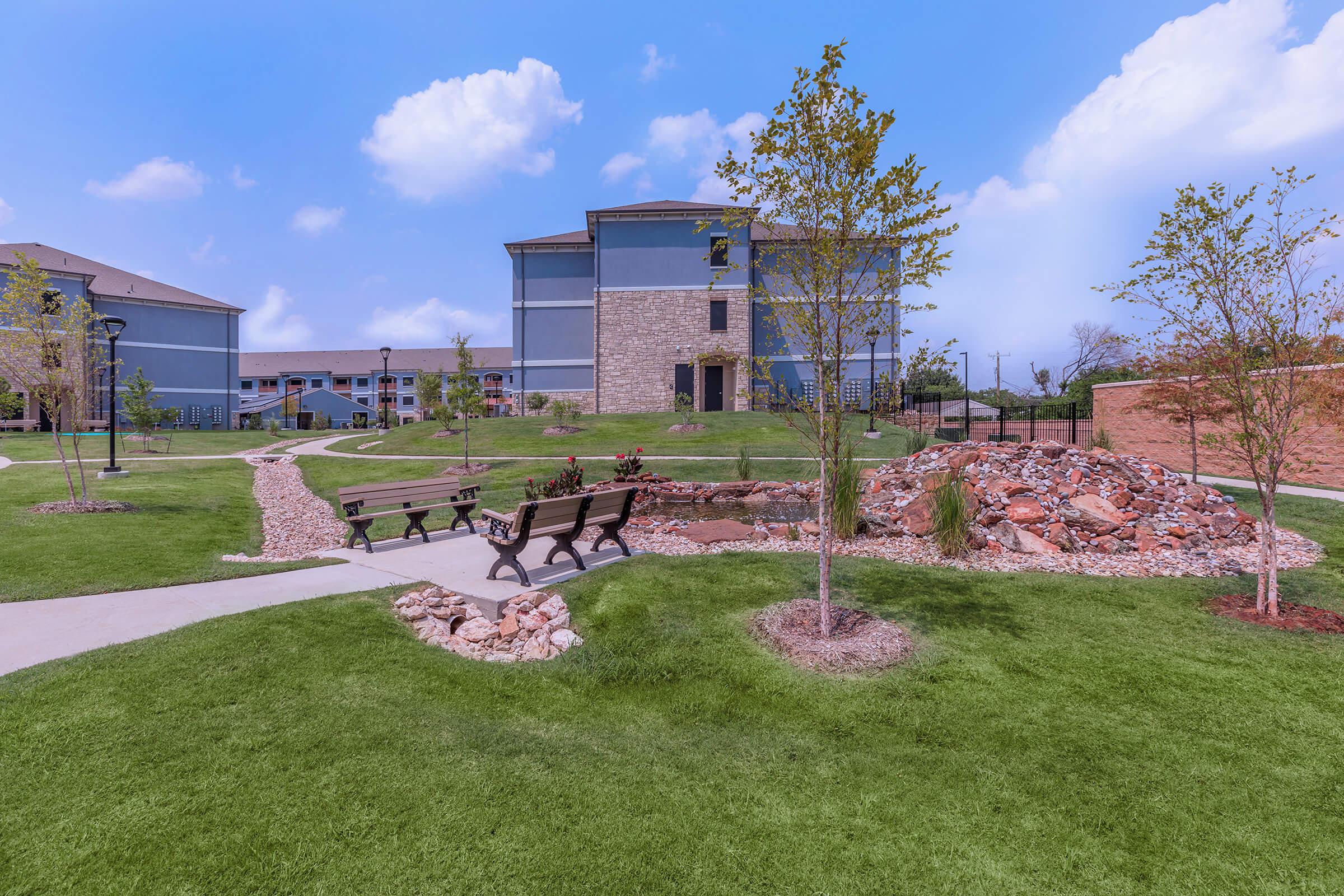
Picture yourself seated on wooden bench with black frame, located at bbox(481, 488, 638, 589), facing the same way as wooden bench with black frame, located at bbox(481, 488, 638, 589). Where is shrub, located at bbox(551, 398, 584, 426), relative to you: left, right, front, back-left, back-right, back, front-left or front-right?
front-right

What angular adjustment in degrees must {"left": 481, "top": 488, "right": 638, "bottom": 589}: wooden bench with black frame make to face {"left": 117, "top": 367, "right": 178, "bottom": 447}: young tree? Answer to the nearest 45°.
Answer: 0° — it already faces it

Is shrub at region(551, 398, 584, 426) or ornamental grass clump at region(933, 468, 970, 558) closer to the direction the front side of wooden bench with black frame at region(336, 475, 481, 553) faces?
the ornamental grass clump

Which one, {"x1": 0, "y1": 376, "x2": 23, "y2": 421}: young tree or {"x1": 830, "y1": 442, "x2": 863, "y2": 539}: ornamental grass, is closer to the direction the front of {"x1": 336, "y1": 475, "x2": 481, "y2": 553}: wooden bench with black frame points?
the ornamental grass

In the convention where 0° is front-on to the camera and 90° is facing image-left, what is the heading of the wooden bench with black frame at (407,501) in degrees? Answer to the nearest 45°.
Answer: approximately 315°

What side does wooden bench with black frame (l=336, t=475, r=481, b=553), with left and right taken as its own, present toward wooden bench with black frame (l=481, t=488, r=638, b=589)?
front

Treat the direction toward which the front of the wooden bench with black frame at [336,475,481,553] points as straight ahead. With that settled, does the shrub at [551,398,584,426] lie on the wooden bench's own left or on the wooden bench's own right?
on the wooden bench's own left

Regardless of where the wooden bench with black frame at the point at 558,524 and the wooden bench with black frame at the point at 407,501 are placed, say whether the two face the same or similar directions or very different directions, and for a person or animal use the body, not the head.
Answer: very different directions

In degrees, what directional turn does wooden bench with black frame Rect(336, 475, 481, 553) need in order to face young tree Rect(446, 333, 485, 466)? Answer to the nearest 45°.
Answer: approximately 135° to its left

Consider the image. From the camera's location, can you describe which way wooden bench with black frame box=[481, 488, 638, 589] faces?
facing away from the viewer and to the left of the viewer
